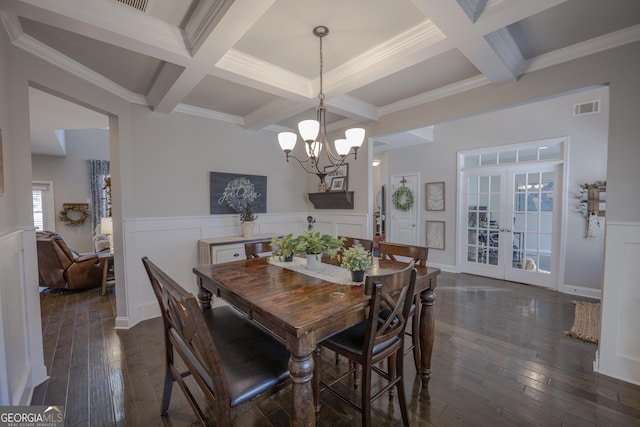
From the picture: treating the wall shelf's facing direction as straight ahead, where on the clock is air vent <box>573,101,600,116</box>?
The air vent is roughly at 9 o'clock from the wall shelf.

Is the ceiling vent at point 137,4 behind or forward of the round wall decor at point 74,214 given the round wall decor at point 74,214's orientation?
forward

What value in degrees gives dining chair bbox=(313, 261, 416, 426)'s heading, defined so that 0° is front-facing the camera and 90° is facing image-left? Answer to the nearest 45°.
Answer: approximately 135°

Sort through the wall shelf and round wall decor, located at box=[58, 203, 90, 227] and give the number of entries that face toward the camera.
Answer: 2

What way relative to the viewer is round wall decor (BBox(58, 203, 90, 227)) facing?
toward the camera

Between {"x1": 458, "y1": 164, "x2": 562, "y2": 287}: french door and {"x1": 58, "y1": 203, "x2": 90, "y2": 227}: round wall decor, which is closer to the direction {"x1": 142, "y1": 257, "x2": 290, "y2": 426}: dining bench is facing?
the french door

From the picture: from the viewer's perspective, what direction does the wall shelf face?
toward the camera

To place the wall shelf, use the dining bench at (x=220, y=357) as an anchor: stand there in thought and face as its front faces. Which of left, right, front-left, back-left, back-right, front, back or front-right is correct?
front

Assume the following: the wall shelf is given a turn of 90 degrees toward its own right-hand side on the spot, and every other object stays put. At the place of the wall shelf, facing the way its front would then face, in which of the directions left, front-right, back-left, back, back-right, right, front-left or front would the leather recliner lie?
front

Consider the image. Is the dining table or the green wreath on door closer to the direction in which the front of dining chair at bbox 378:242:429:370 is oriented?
the dining table

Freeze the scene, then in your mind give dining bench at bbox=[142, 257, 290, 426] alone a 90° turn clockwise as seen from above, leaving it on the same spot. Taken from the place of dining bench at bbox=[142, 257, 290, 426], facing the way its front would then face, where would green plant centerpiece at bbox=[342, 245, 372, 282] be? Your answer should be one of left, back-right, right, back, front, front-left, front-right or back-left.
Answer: front-left

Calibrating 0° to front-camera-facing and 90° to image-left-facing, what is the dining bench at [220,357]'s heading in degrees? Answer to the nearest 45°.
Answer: approximately 225°

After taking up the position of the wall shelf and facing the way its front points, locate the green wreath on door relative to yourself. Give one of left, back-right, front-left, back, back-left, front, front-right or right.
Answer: back-left

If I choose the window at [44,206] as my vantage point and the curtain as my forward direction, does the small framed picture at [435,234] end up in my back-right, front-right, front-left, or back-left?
front-right

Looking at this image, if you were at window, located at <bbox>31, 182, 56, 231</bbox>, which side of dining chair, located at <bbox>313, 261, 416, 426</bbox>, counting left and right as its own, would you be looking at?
front

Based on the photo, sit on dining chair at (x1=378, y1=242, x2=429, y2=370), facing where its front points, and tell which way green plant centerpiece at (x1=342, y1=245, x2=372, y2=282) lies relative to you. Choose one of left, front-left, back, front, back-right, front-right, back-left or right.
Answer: front

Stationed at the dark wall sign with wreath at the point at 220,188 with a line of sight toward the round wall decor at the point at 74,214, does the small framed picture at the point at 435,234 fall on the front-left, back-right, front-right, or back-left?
back-right

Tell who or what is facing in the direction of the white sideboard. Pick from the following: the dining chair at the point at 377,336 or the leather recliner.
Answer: the dining chair
